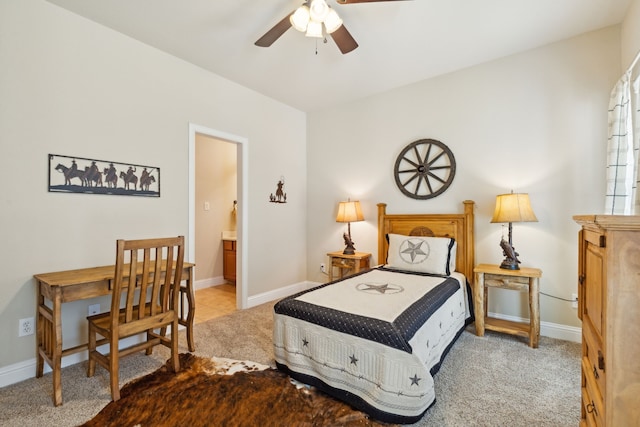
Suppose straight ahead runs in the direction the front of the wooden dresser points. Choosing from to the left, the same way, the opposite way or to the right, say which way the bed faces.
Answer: to the left

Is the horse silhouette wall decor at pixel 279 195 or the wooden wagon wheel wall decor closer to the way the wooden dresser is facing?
the horse silhouette wall decor

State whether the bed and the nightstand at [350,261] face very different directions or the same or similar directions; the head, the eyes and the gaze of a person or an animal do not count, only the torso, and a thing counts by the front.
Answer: same or similar directions

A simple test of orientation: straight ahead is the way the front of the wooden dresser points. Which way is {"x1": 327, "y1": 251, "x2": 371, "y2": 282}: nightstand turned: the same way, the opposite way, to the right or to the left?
to the left

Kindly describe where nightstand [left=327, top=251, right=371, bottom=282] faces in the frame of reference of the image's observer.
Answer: facing the viewer and to the left of the viewer

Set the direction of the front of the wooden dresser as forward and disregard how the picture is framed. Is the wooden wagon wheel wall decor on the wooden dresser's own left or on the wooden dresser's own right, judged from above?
on the wooden dresser's own right

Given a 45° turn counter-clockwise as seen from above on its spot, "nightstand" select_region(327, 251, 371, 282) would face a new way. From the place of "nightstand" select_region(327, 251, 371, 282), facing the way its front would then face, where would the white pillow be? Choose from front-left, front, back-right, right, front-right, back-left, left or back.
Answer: front-left

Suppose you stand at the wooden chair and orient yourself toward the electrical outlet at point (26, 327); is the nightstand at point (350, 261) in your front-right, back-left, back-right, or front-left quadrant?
back-right

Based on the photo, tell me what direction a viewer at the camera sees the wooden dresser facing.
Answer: facing to the left of the viewer

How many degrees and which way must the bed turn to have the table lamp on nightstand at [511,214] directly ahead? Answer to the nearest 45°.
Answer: approximately 180°

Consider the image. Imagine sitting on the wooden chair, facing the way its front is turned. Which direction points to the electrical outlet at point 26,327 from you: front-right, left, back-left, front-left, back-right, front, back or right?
front

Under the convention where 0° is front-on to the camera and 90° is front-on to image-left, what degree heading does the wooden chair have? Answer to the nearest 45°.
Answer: approximately 135°

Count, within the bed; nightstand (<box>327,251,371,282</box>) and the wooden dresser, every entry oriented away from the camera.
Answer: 0
